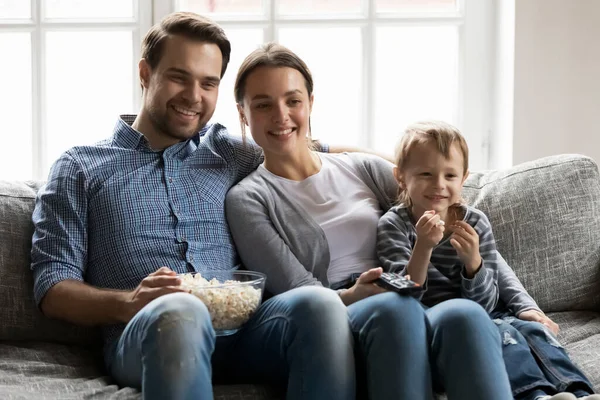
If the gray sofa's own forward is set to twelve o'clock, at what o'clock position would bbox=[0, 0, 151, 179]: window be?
The window is roughly at 4 o'clock from the gray sofa.

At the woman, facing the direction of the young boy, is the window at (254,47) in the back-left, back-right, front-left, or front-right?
back-left
